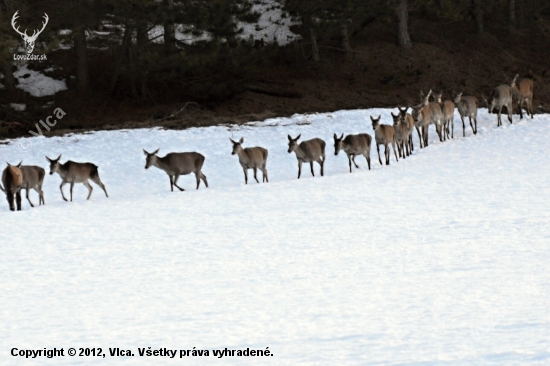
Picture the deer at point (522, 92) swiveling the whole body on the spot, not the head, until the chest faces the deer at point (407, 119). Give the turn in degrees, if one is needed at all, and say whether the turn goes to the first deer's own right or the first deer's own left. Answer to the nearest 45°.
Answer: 0° — it already faces it

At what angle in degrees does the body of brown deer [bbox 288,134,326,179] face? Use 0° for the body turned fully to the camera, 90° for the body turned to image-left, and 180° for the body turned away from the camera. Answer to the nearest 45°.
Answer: approximately 45°

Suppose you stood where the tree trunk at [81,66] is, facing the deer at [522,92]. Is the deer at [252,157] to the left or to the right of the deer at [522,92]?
right

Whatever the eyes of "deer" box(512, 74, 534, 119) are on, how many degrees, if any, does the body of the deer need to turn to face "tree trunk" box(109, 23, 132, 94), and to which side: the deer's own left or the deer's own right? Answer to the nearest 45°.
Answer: approximately 45° to the deer's own right

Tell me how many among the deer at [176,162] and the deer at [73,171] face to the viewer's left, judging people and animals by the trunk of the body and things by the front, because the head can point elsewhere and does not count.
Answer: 2

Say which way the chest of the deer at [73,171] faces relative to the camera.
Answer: to the viewer's left

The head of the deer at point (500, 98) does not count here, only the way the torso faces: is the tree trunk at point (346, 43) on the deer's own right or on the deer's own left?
on the deer's own right

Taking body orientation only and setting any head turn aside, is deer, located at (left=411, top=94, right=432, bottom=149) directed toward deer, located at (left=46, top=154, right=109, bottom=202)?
no

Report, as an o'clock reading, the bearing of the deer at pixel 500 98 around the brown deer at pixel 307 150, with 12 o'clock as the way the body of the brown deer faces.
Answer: The deer is roughly at 6 o'clock from the brown deer.

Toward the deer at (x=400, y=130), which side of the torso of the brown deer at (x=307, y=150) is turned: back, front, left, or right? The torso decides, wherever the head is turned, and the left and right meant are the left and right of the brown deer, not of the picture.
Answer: back

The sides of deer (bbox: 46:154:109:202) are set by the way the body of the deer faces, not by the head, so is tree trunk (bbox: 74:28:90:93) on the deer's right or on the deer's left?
on the deer's right

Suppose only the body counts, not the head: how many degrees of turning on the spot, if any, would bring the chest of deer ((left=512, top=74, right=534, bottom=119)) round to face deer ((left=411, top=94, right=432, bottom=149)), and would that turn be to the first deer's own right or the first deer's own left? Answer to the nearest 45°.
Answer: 0° — it already faces it

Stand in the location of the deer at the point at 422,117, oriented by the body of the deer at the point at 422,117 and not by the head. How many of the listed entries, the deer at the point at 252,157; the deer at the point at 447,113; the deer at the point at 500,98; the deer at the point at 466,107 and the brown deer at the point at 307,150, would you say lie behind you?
3
